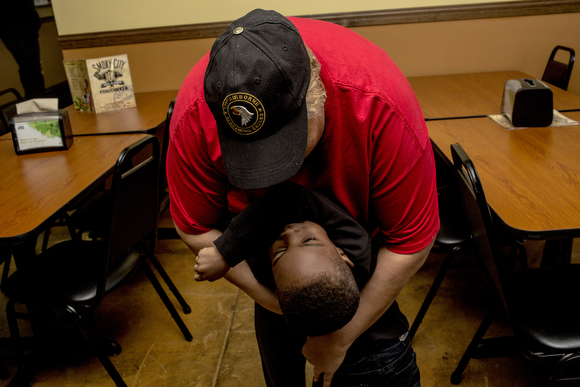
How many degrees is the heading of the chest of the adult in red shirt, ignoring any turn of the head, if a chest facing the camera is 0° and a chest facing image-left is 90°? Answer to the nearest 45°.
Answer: approximately 0°

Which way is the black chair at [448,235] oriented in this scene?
to the viewer's right

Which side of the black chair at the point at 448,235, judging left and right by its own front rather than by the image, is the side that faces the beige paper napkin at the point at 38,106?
back

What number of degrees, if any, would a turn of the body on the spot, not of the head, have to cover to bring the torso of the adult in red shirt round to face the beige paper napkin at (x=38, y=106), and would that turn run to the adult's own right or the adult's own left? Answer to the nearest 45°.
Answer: approximately 135° to the adult's own right

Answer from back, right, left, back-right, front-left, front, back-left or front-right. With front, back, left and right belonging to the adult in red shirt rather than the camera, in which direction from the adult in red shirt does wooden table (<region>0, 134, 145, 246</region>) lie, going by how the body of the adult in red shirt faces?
back-right

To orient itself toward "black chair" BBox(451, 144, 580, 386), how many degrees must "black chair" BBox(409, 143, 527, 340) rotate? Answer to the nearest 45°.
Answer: approximately 45° to its right

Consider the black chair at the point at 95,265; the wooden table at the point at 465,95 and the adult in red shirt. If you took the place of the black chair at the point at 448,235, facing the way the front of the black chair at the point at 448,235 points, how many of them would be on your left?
1
